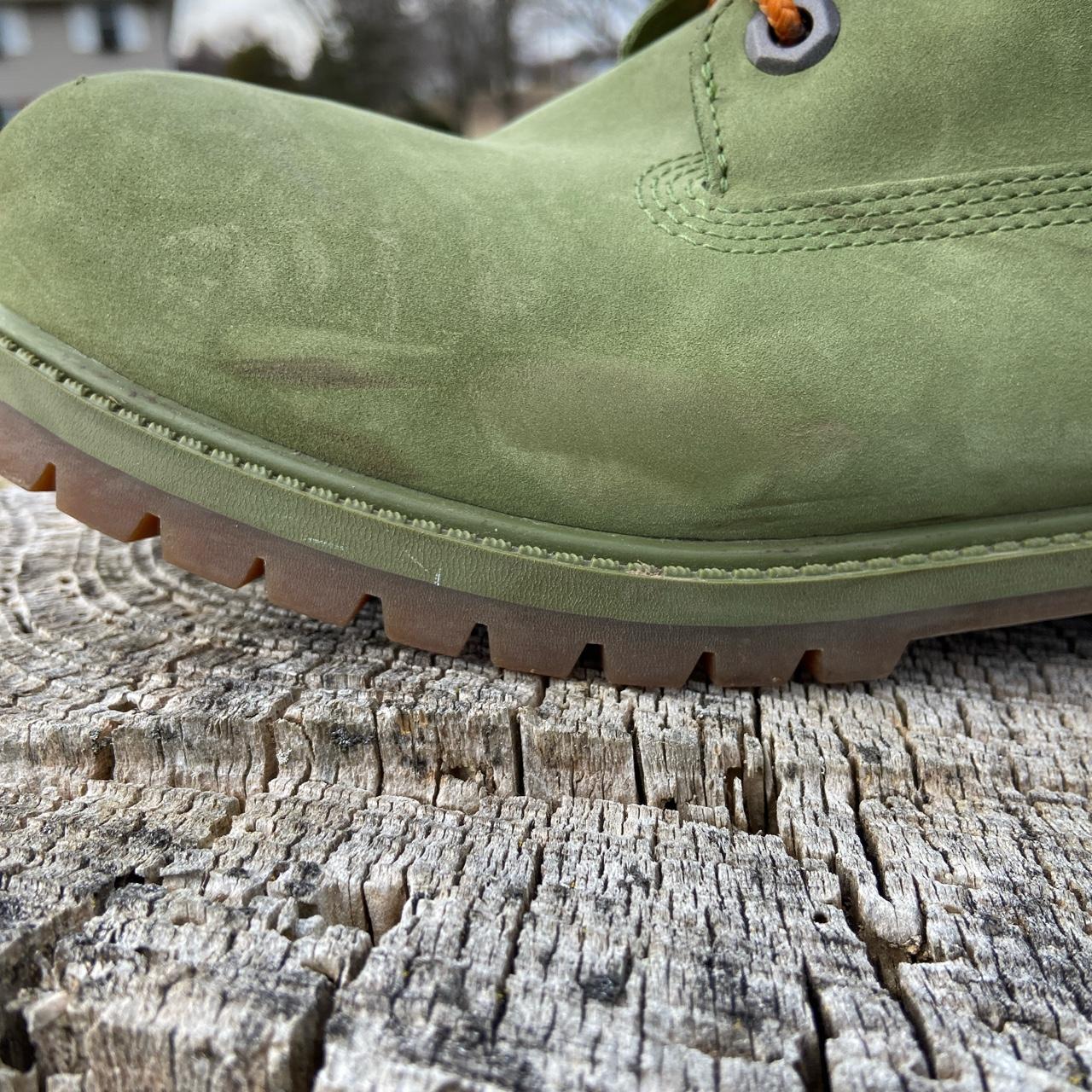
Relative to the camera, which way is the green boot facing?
to the viewer's left
